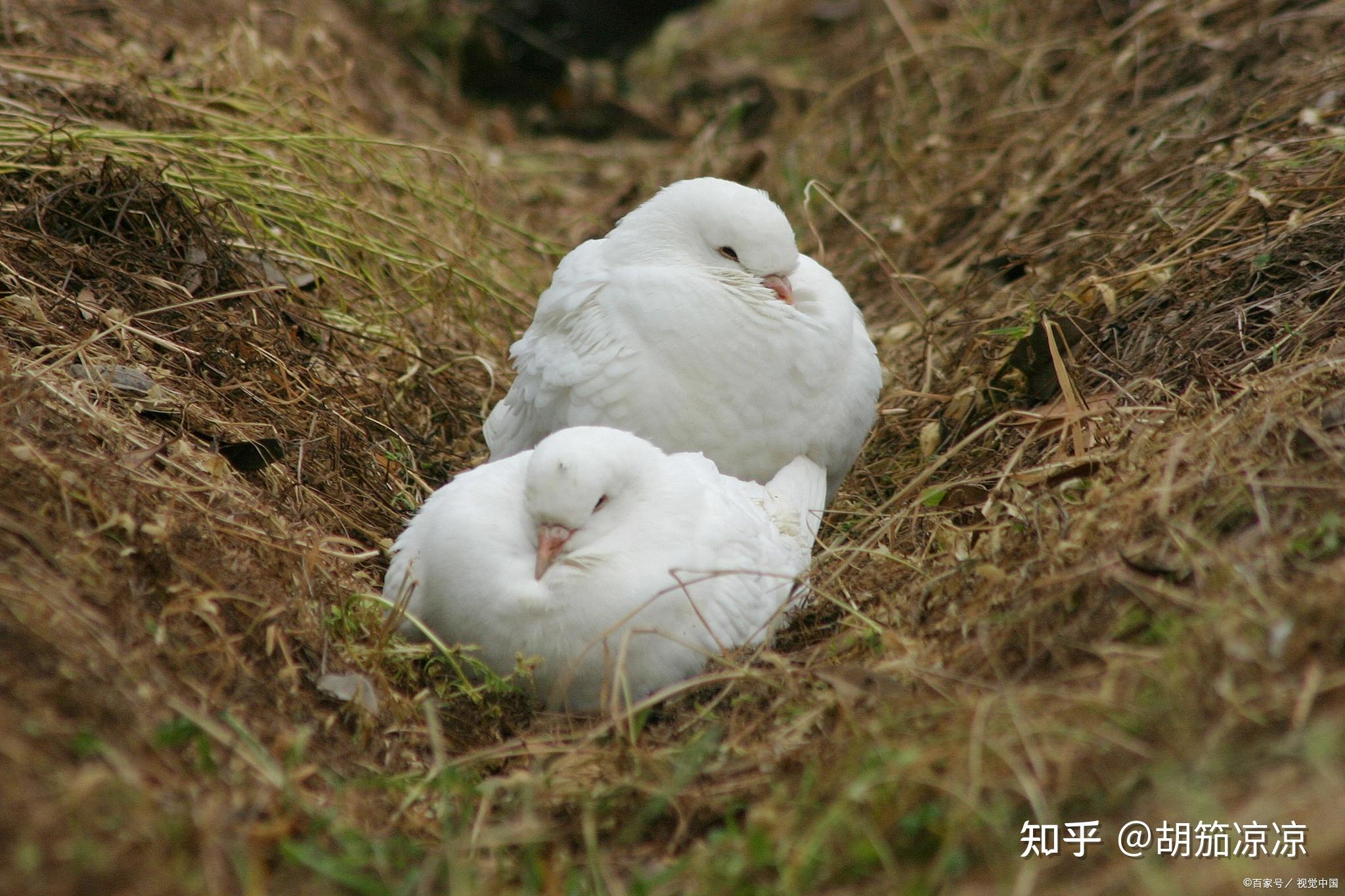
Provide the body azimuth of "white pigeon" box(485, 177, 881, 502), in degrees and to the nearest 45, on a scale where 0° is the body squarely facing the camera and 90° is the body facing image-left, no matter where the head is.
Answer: approximately 315°

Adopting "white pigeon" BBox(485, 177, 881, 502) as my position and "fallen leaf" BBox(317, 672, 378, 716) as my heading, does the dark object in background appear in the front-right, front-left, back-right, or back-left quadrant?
back-right

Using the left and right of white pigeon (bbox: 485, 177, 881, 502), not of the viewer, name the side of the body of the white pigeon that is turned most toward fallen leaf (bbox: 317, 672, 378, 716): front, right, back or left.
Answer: right

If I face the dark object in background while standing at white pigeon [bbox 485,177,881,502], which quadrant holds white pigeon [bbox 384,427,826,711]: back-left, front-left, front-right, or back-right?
back-left

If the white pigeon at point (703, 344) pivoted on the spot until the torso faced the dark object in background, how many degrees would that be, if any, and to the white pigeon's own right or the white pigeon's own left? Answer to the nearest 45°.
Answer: approximately 135° to the white pigeon's own left

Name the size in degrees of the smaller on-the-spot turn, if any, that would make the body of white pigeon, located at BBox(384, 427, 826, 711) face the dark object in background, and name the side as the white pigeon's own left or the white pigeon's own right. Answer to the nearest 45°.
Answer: approximately 135° to the white pigeon's own right

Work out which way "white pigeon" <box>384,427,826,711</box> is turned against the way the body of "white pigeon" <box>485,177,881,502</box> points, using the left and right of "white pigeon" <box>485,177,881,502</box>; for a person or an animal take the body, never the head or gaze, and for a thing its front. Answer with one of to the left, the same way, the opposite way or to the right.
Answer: to the right

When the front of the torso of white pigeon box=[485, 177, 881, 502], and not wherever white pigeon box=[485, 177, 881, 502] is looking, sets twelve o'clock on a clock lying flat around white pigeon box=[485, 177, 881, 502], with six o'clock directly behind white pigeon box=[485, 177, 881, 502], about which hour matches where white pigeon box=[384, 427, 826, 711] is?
white pigeon box=[384, 427, 826, 711] is roughly at 2 o'clock from white pigeon box=[485, 177, 881, 502].

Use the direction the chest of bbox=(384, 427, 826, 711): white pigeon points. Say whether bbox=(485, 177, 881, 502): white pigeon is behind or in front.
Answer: behind
